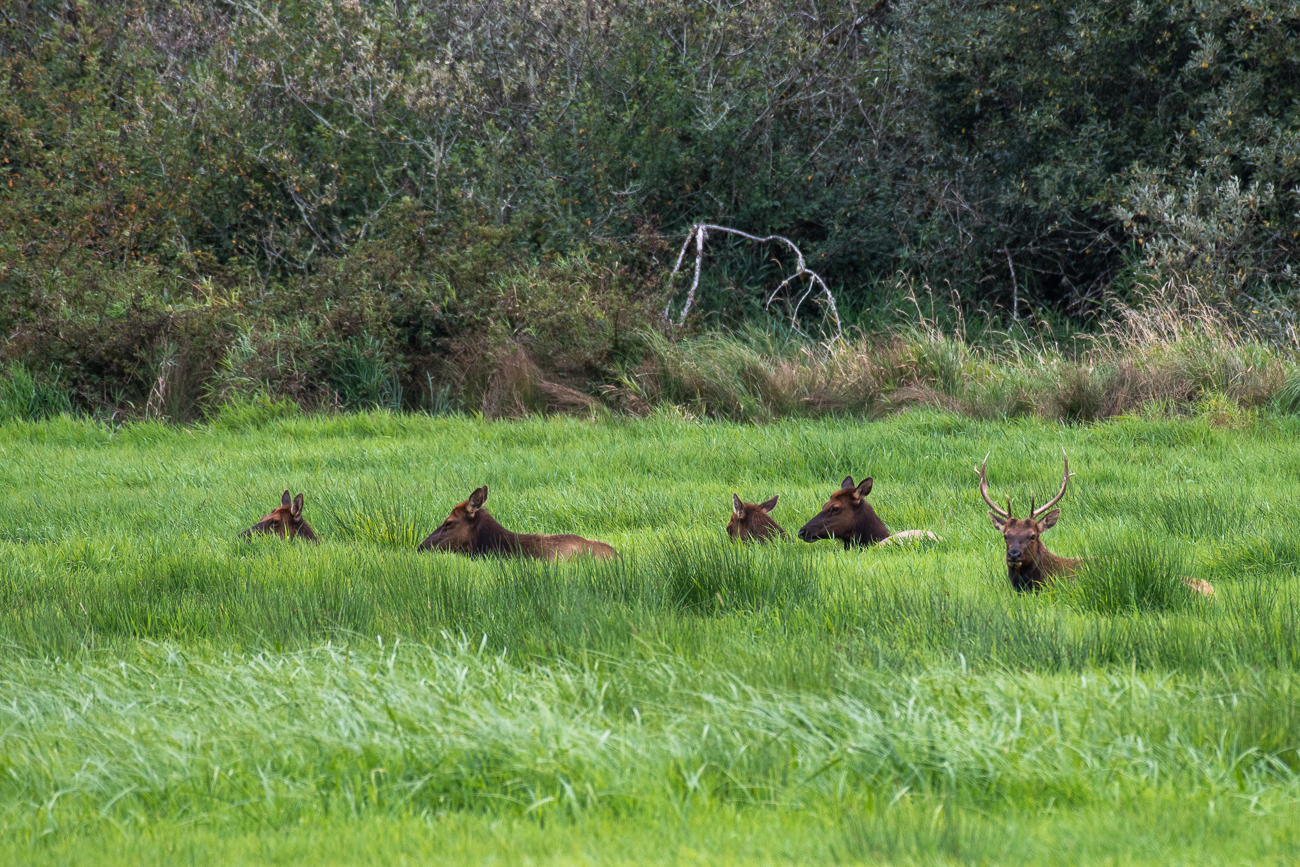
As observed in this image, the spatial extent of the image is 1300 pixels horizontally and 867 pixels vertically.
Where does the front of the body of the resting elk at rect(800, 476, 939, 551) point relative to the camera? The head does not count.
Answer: to the viewer's left

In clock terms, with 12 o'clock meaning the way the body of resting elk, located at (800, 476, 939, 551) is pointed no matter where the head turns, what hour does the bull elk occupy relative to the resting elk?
The bull elk is roughly at 8 o'clock from the resting elk.

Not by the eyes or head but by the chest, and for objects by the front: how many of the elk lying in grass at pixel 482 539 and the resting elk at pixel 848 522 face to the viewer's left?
2

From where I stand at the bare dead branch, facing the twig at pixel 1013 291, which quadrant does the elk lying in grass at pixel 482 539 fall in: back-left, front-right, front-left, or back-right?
back-right

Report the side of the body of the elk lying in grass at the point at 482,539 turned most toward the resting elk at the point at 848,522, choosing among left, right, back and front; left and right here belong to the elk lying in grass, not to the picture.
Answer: back

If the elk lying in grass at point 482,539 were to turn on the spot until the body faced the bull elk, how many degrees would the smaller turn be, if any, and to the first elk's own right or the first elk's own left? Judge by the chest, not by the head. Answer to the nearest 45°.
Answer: approximately 135° to the first elk's own left

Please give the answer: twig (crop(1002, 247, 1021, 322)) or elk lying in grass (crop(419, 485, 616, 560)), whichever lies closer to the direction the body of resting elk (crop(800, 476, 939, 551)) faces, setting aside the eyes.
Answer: the elk lying in grass

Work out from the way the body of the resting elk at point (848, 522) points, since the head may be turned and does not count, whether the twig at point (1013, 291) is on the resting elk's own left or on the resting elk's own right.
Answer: on the resting elk's own right

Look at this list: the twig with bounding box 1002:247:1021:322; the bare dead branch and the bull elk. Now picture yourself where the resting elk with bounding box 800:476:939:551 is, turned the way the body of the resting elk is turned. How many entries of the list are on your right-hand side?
2

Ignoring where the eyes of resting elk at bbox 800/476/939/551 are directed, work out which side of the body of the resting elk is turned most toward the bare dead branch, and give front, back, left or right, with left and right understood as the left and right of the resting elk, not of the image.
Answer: right

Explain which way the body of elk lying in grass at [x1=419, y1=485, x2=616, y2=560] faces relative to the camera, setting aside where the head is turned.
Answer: to the viewer's left
